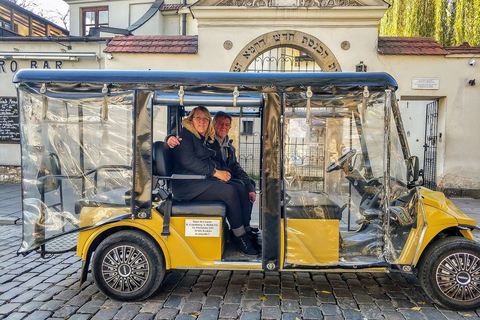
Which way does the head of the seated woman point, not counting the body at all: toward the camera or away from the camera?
toward the camera

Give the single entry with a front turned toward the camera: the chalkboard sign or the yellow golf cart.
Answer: the chalkboard sign

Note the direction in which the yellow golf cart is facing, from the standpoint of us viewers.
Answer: facing to the right of the viewer

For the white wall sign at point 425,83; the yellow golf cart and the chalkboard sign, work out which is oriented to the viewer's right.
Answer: the yellow golf cart

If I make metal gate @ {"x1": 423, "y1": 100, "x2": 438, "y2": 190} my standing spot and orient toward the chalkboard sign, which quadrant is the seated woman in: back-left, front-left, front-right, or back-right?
front-left

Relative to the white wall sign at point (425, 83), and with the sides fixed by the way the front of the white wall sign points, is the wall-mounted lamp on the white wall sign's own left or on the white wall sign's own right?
on the white wall sign's own right

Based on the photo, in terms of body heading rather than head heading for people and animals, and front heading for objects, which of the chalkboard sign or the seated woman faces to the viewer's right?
the seated woman

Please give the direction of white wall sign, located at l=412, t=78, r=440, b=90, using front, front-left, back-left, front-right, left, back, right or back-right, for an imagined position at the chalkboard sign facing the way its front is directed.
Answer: front-left

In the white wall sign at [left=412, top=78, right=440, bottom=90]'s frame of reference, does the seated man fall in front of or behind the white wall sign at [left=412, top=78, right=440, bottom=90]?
in front

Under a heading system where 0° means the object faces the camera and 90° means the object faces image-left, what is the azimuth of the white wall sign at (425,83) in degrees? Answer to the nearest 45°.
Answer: approximately 0°

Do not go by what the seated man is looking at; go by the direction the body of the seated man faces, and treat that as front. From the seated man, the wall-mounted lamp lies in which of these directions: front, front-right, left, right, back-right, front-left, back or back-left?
left

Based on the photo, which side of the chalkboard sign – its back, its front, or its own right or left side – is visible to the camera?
front

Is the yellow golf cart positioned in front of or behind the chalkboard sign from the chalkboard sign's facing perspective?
in front

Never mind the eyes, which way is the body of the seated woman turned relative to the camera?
to the viewer's right
